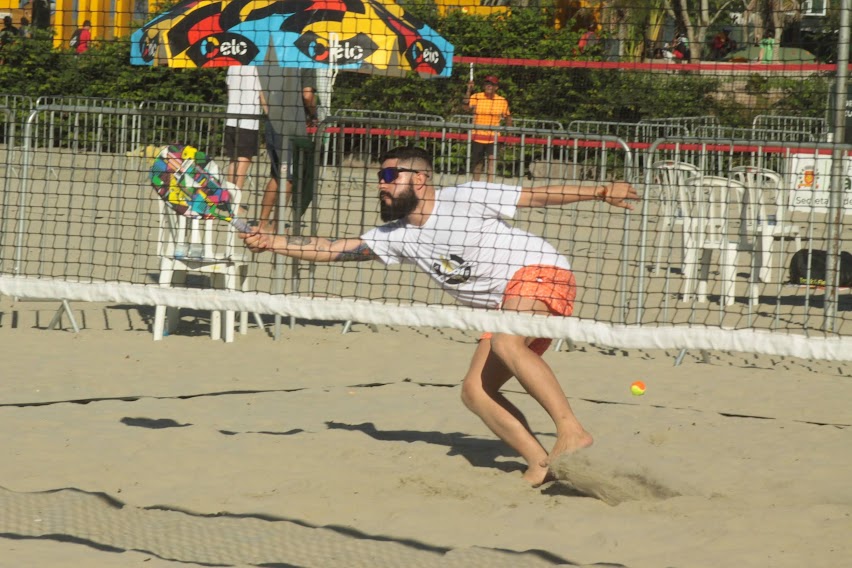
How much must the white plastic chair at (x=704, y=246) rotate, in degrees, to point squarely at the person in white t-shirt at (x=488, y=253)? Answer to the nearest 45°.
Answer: approximately 180°
